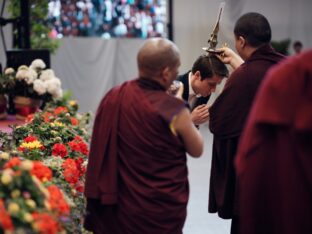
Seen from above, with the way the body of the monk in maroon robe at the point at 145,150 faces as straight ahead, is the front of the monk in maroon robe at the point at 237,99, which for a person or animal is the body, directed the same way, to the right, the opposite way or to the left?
to the left

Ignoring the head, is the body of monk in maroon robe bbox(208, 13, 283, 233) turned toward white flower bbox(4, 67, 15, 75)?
yes

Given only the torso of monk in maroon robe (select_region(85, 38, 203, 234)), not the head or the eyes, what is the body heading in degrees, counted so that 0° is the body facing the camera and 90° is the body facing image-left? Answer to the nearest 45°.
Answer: approximately 225°

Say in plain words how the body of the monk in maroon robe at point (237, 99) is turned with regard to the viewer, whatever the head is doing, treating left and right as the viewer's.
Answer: facing away from the viewer and to the left of the viewer

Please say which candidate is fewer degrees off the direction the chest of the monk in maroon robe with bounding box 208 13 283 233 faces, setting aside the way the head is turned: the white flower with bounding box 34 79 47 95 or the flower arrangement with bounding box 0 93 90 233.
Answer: the white flower

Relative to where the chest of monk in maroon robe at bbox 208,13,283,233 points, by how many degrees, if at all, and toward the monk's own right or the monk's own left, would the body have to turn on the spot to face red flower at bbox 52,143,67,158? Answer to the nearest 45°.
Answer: approximately 45° to the monk's own left

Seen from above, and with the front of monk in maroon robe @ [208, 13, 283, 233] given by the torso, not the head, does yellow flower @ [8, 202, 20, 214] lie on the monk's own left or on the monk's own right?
on the monk's own left

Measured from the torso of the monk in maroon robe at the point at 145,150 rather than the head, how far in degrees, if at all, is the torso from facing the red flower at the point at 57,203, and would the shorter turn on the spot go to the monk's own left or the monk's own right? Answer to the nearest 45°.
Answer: approximately 180°

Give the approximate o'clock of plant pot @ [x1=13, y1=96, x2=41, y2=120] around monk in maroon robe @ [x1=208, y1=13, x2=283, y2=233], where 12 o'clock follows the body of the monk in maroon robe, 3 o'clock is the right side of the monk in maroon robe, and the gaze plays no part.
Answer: The plant pot is roughly at 12 o'clock from the monk in maroon robe.

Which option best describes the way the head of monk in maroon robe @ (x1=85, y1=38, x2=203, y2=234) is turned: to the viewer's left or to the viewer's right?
to the viewer's right

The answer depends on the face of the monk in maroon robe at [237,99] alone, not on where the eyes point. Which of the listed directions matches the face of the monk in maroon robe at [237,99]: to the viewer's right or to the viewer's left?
to the viewer's left

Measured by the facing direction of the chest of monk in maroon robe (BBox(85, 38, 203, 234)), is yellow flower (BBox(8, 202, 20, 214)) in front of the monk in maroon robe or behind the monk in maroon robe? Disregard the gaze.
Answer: behind
